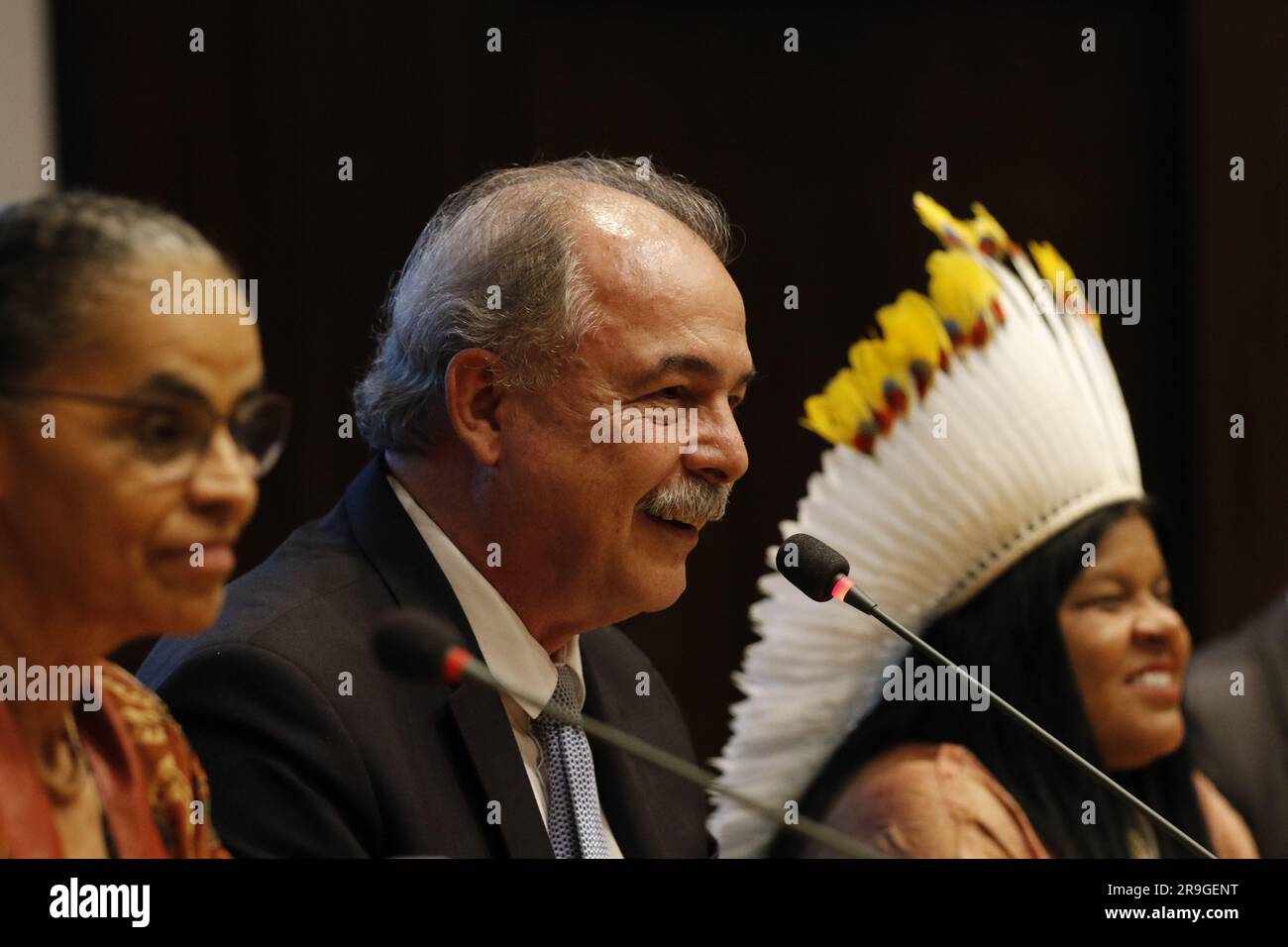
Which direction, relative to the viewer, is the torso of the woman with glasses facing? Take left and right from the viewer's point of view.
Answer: facing the viewer and to the right of the viewer

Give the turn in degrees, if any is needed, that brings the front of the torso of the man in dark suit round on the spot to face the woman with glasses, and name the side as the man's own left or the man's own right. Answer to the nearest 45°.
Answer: approximately 90° to the man's own right

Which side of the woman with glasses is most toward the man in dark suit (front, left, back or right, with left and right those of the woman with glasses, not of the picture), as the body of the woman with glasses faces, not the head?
left

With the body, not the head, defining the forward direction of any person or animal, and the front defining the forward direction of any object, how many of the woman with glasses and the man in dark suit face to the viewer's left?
0

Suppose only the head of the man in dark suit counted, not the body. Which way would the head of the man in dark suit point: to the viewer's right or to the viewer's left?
to the viewer's right

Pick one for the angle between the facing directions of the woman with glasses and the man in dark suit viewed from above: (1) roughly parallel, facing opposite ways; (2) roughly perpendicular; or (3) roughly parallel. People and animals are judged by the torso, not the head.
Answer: roughly parallel
